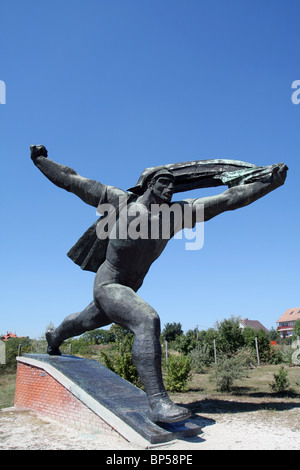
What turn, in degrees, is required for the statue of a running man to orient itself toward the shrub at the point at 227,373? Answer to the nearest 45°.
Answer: approximately 135° to its left
